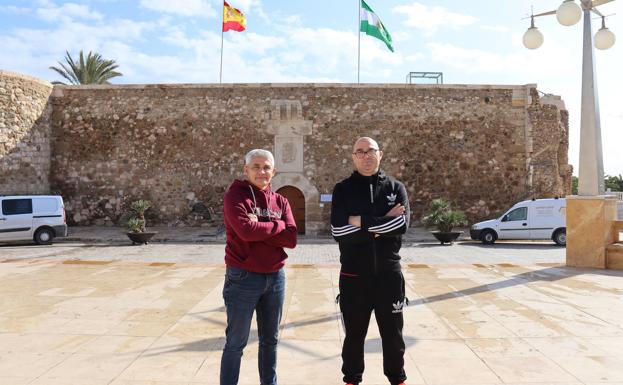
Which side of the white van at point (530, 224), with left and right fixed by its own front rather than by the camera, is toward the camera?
left

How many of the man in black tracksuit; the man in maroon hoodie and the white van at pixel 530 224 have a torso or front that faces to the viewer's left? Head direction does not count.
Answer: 1

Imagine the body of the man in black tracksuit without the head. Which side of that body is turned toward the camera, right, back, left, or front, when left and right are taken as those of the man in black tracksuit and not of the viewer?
front

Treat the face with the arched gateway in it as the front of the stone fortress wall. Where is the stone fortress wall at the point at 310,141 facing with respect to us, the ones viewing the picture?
facing the viewer

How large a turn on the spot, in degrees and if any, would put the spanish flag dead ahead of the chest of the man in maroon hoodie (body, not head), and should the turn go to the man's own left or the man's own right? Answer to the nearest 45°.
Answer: approximately 135° to the man's own left

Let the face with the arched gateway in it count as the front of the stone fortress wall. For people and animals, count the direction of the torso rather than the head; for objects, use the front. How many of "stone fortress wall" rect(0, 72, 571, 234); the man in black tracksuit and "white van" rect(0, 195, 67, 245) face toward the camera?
2

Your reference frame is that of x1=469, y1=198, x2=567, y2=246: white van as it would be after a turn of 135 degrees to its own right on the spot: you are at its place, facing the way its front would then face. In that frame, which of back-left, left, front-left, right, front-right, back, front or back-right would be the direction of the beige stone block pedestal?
back-right

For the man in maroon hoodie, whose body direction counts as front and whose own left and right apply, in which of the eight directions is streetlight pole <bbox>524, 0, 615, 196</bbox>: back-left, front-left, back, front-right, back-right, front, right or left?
left

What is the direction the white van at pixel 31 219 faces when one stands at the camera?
facing to the left of the viewer

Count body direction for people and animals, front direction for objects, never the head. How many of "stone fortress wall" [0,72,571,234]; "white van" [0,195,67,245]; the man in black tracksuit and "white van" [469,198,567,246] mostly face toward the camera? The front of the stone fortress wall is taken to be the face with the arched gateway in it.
2

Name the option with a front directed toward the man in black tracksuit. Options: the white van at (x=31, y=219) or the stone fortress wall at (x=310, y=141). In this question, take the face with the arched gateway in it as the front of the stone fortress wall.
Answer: the stone fortress wall

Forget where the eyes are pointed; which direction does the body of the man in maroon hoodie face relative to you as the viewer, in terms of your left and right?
facing the viewer and to the right of the viewer

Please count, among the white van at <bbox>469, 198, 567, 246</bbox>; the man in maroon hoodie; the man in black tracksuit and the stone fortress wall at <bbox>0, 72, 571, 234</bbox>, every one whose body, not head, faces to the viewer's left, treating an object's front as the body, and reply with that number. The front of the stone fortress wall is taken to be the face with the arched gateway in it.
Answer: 1
